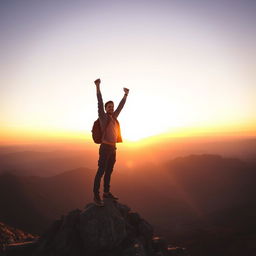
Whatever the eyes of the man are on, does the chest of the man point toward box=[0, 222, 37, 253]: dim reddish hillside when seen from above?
no

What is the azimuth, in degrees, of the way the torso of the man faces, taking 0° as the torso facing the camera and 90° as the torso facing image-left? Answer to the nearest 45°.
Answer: approximately 315°
